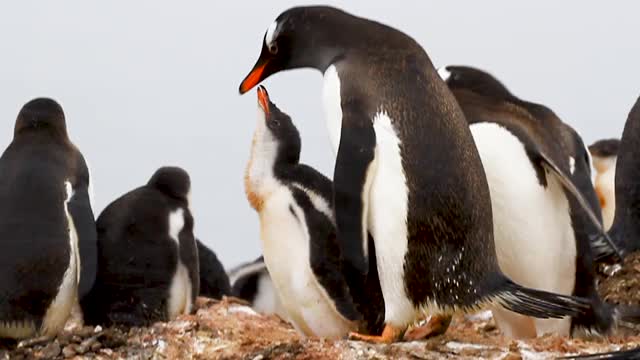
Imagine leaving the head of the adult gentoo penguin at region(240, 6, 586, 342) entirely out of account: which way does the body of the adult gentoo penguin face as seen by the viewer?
to the viewer's left
